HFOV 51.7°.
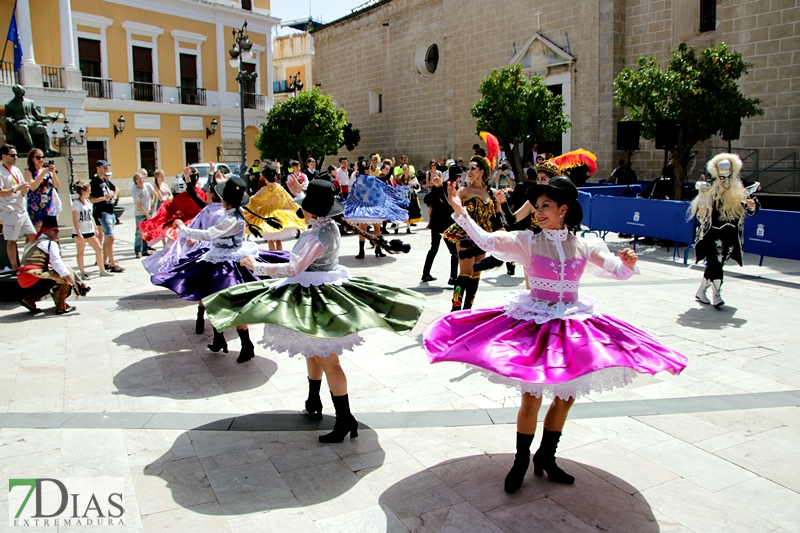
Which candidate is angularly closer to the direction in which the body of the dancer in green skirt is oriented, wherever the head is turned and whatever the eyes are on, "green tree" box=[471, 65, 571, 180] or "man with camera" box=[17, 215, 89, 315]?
the man with camera

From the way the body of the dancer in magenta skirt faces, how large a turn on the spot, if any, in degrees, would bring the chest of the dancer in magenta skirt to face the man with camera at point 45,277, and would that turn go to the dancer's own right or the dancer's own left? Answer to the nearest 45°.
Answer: approximately 135° to the dancer's own right

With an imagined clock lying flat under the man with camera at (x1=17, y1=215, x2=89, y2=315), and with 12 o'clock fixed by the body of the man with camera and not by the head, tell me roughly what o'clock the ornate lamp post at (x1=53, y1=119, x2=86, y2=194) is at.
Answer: The ornate lamp post is roughly at 9 o'clock from the man with camera.

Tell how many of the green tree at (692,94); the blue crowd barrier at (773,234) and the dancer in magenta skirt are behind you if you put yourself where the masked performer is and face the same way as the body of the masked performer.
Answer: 2

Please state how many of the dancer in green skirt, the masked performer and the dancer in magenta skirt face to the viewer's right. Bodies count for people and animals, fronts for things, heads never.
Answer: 0

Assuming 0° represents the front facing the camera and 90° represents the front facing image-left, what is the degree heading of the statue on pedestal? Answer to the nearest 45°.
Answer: approximately 315°

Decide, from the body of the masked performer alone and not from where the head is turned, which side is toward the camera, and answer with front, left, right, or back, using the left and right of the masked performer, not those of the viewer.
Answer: front

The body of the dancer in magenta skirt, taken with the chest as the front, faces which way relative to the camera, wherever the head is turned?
toward the camera

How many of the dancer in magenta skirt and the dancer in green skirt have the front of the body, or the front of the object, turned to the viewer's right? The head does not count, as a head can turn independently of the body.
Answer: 0

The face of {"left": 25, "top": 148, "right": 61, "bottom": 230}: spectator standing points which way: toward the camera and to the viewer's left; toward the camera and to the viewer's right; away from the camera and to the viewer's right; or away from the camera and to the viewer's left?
toward the camera and to the viewer's right

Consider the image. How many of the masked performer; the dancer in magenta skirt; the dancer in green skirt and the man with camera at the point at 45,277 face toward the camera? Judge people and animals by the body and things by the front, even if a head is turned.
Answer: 2

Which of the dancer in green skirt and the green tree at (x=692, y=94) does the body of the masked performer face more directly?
the dancer in green skirt

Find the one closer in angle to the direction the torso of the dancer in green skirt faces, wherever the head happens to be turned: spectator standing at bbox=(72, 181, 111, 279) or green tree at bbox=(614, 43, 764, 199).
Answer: the spectator standing

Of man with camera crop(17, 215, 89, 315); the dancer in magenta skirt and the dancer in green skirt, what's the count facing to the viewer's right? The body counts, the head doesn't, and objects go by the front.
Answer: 1
